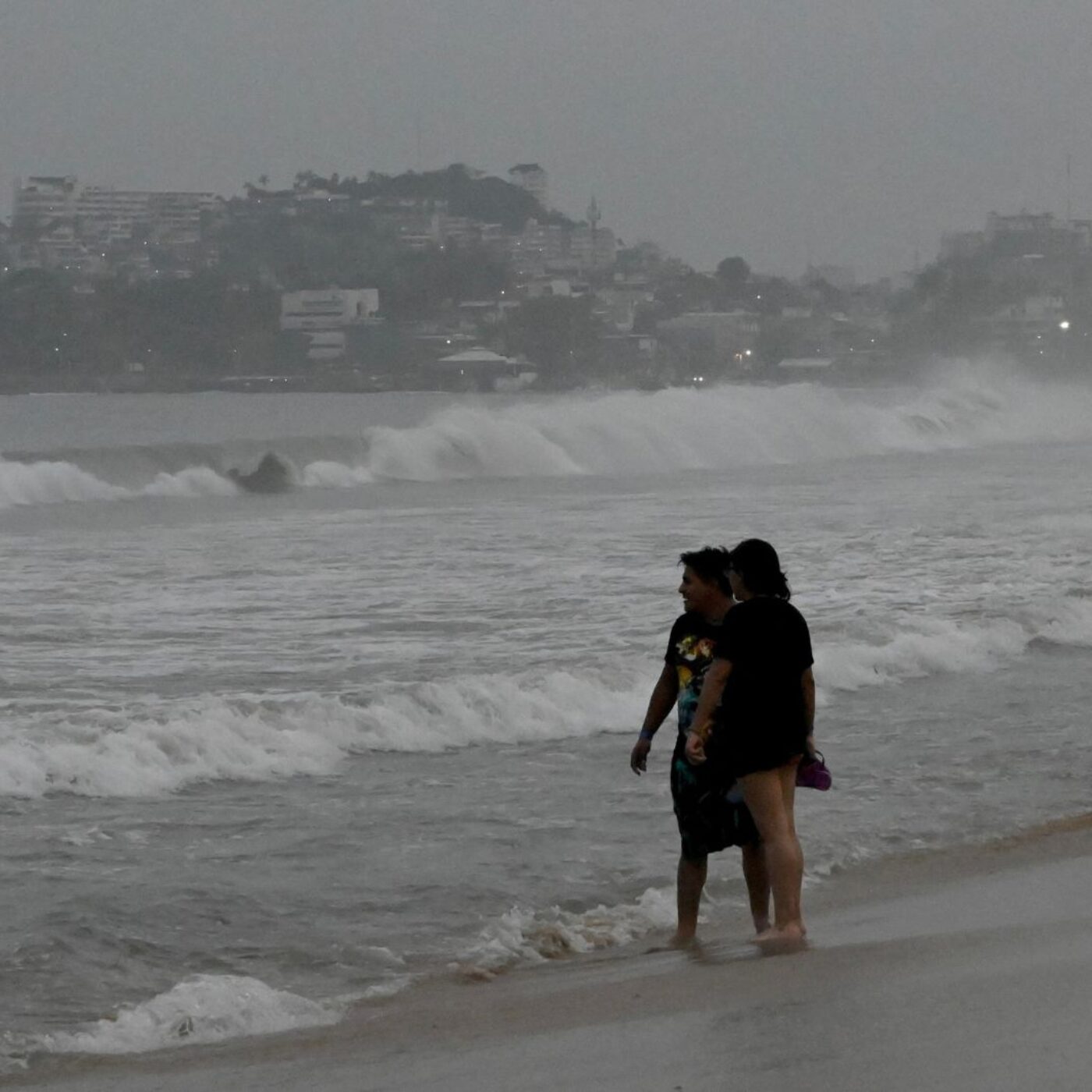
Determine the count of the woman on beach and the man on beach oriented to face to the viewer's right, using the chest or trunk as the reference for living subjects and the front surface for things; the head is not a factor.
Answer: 0

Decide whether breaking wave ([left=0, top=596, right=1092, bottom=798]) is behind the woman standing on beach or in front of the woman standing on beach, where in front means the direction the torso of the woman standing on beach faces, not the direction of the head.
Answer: in front

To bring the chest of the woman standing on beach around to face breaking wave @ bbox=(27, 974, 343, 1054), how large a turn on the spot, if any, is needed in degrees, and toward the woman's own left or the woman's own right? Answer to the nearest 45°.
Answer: approximately 45° to the woman's own left

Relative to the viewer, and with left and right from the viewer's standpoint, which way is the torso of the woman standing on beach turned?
facing away from the viewer and to the left of the viewer

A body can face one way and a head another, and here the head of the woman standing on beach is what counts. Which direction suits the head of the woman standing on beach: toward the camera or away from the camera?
away from the camera
